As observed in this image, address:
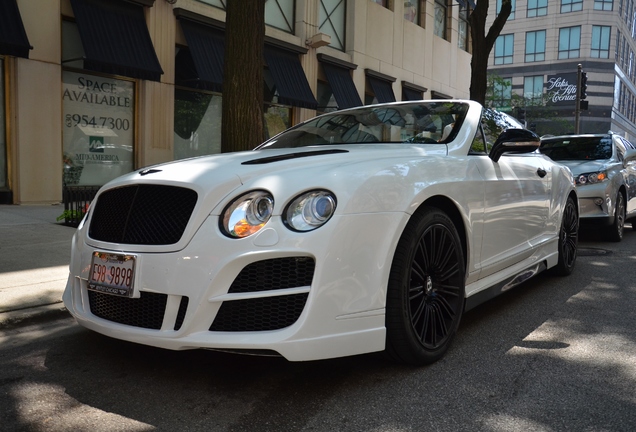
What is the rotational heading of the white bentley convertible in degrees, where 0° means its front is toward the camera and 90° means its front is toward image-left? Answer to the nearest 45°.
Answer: approximately 45°

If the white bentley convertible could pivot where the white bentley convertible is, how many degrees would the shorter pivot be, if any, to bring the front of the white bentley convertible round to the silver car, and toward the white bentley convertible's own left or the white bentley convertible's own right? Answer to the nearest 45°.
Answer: approximately 180°
